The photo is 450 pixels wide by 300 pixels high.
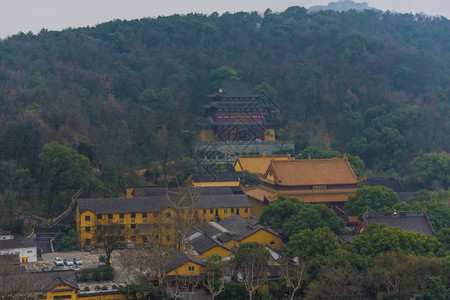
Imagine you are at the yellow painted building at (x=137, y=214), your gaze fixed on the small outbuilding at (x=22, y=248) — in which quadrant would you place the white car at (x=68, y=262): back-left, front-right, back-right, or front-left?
front-left

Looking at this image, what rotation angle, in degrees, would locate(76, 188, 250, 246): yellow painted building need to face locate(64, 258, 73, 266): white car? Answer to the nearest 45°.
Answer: approximately 45° to its right

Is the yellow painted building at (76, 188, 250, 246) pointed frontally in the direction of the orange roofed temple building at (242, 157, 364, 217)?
no

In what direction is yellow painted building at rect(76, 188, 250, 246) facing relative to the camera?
toward the camera
